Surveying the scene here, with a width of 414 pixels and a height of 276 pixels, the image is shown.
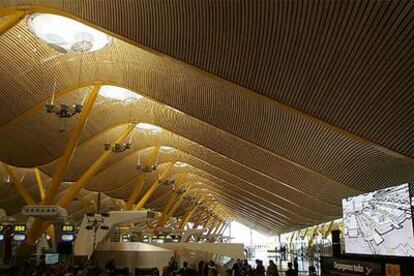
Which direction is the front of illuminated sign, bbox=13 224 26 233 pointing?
toward the camera

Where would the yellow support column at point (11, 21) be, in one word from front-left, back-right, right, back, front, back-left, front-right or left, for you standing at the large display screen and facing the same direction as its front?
front

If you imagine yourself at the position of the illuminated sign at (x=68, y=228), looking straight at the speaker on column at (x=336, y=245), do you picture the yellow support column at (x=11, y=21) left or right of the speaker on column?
right

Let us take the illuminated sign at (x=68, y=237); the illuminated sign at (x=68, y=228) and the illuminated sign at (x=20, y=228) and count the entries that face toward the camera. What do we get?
3

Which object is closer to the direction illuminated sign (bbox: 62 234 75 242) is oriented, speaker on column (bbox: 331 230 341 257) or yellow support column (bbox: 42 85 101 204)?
the yellow support column

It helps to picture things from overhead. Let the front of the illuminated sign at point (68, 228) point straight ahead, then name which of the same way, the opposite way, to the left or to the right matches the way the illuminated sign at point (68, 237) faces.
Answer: the same way

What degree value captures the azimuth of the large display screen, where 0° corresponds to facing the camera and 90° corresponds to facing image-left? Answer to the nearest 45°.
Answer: approximately 45°

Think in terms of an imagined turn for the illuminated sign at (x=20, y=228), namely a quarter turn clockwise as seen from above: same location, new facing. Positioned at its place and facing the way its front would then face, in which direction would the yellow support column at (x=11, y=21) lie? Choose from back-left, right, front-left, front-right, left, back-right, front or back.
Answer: left

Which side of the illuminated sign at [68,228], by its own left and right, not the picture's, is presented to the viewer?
front

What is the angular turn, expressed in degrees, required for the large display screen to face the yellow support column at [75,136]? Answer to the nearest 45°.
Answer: approximately 45° to its right

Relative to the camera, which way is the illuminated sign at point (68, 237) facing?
toward the camera

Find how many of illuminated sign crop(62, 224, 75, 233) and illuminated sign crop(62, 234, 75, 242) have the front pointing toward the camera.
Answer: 2
